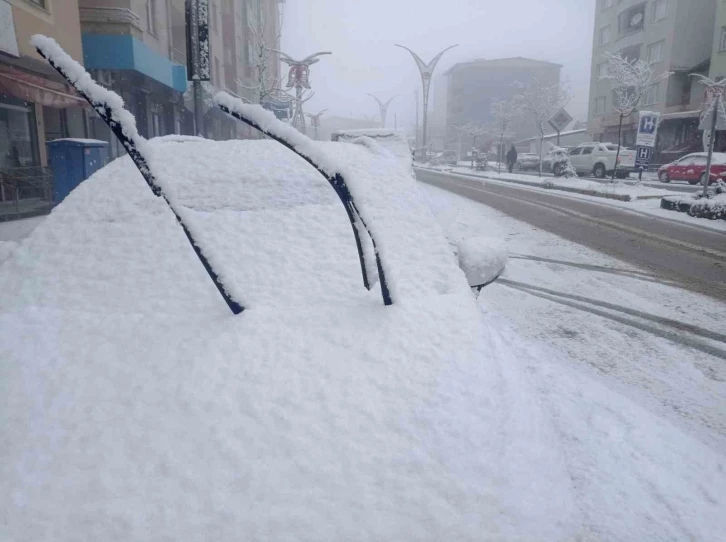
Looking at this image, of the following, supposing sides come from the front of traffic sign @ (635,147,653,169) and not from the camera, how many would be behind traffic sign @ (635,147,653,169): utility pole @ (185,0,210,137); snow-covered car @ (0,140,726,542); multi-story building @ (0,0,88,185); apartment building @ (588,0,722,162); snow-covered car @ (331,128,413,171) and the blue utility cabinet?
1

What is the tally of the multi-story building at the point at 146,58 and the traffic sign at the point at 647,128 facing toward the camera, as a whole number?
1

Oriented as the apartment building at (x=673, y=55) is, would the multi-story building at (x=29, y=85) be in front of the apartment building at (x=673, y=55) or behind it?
in front

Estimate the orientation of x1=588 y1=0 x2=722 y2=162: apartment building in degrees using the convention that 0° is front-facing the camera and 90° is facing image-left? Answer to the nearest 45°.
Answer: approximately 45°

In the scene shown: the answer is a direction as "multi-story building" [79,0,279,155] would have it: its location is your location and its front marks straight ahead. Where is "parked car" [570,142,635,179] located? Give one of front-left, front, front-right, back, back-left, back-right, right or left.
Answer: front

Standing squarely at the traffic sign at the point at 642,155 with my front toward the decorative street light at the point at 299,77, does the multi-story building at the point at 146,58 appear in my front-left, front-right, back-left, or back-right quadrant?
front-left

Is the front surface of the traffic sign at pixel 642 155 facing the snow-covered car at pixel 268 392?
yes

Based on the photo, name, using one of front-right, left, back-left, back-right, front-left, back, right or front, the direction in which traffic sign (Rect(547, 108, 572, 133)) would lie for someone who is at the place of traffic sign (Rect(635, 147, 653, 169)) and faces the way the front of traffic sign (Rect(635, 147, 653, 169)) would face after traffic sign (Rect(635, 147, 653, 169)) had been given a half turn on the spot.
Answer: front-left

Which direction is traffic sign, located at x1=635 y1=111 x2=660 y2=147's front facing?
toward the camera

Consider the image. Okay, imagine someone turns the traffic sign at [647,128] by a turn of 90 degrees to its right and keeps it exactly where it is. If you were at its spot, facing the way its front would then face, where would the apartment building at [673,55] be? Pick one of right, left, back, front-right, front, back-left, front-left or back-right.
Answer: right

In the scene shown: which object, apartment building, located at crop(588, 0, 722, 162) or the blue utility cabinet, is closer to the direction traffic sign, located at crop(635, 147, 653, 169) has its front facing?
the blue utility cabinet

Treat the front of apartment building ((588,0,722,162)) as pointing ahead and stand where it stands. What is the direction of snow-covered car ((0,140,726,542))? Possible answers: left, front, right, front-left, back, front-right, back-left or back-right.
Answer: front-left

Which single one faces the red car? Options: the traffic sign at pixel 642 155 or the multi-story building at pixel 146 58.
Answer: the multi-story building

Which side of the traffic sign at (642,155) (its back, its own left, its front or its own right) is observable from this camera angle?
front
